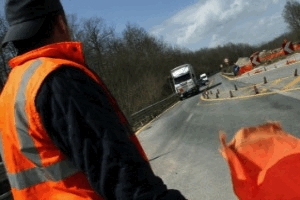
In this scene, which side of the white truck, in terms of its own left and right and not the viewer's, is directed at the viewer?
front

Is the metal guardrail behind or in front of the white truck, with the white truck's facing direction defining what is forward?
in front

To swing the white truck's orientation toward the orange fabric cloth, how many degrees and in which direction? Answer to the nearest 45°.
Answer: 0° — it already faces it

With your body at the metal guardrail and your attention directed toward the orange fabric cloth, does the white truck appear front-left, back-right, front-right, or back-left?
back-left
